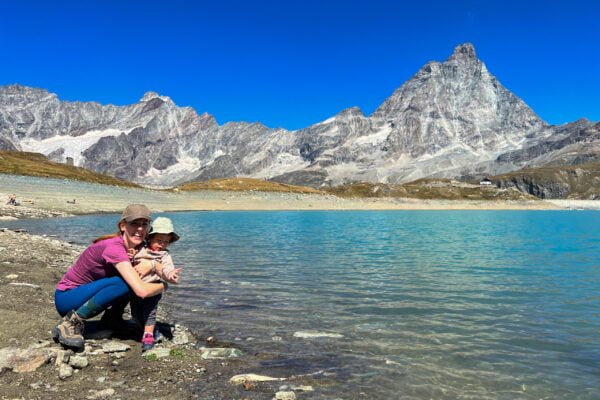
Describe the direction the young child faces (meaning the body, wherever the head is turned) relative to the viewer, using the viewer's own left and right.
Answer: facing the viewer and to the right of the viewer

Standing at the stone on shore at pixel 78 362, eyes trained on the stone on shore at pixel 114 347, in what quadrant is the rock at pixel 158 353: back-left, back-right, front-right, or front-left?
front-right

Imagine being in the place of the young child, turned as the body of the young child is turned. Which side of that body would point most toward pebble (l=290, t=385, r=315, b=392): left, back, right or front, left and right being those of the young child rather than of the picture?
front

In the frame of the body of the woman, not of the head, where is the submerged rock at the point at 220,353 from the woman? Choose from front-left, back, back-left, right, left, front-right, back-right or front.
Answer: front

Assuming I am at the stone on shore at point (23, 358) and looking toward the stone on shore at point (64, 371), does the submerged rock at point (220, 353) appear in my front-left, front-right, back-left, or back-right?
front-left
